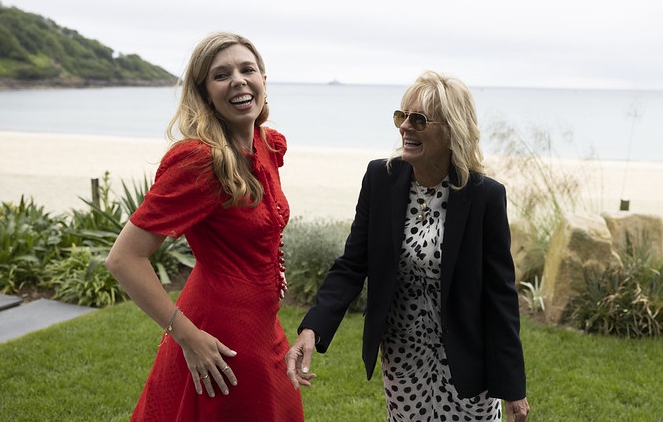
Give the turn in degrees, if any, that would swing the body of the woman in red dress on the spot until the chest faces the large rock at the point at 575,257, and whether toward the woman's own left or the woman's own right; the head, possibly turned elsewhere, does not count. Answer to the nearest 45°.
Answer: approximately 90° to the woman's own left

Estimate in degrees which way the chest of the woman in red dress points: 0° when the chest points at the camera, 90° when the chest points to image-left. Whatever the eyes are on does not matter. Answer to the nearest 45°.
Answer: approximately 315°

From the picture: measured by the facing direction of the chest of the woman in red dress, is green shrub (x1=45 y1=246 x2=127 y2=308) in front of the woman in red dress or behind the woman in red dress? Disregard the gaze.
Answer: behind

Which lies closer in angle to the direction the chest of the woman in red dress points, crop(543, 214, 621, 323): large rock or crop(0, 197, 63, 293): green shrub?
the large rock

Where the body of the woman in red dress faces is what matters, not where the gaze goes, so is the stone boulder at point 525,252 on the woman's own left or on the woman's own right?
on the woman's own left

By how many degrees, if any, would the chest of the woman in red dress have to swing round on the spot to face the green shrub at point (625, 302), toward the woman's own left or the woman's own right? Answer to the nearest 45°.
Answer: approximately 90° to the woman's own left

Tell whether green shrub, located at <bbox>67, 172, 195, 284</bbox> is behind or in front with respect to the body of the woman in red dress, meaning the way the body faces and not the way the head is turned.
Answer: behind

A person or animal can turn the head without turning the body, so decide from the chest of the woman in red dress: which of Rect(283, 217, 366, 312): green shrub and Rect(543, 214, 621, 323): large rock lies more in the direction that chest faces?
the large rock
